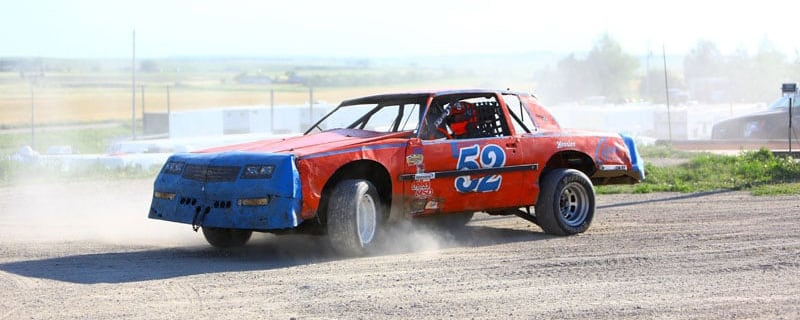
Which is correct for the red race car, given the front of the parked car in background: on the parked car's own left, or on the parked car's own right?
on the parked car's own left

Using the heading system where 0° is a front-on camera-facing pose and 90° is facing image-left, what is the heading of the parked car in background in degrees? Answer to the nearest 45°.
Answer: approximately 90°

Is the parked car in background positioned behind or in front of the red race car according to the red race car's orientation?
behind

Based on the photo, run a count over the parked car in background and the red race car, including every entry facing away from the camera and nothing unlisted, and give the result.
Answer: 0
